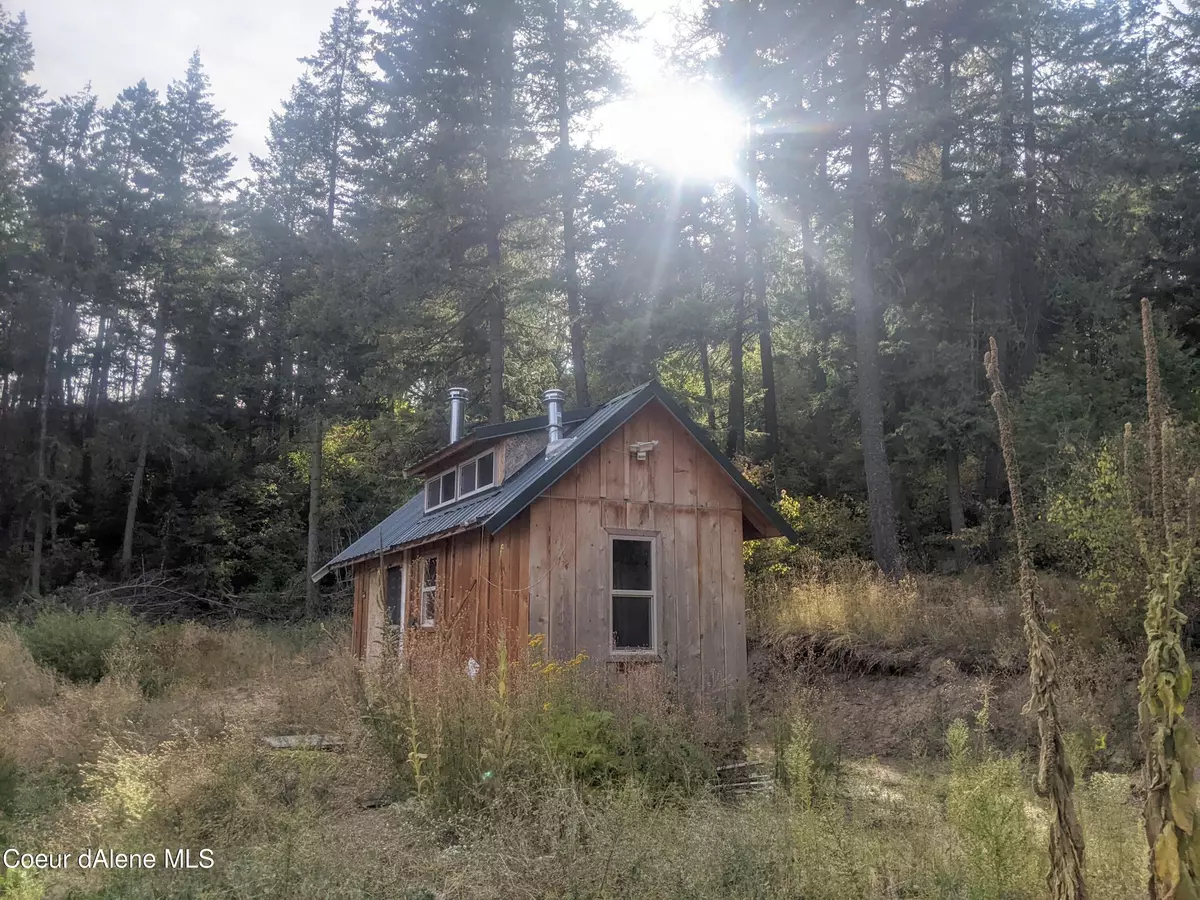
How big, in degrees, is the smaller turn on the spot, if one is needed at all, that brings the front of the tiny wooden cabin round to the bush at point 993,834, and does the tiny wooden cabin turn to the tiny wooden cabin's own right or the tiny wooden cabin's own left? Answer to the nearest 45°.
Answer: approximately 45° to the tiny wooden cabin's own left

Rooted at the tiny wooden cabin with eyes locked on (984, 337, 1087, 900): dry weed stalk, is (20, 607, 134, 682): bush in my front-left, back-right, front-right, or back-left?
back-right

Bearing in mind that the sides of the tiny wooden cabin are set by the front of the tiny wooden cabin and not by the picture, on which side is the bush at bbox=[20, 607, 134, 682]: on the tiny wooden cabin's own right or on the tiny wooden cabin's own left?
on the tiny wooden cabin's own right

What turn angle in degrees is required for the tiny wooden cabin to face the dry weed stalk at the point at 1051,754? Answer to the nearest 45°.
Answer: approximately 45° to its left
